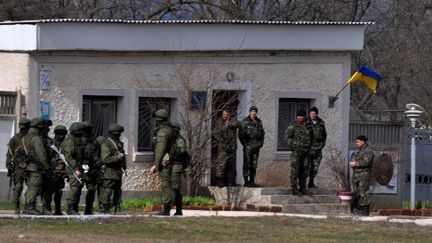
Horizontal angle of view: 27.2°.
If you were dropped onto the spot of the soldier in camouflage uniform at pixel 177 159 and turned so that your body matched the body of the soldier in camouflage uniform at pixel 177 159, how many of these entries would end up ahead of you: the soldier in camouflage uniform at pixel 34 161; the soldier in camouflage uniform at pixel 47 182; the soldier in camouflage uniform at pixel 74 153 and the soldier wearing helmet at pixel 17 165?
4

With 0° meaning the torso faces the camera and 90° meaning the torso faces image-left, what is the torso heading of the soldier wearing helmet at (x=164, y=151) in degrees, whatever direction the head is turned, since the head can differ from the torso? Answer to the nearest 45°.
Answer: approximately 90°

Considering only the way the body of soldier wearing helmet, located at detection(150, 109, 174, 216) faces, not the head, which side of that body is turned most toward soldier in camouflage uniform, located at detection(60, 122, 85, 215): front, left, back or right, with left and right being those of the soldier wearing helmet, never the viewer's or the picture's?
front

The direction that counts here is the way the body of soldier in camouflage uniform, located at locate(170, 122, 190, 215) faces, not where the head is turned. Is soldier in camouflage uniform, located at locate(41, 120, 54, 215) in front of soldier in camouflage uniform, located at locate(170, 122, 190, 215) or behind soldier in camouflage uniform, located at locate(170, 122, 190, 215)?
in front

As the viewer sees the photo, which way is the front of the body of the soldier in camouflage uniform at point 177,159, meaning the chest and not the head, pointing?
to the viewer's left

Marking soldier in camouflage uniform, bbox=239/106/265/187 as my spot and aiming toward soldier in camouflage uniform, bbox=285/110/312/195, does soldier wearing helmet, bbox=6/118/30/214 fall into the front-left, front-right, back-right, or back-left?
back-right

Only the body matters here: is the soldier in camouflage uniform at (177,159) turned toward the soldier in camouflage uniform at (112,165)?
yes

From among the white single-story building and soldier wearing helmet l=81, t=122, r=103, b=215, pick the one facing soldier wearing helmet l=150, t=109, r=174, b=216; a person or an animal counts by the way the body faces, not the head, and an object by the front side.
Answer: the white single-story building
